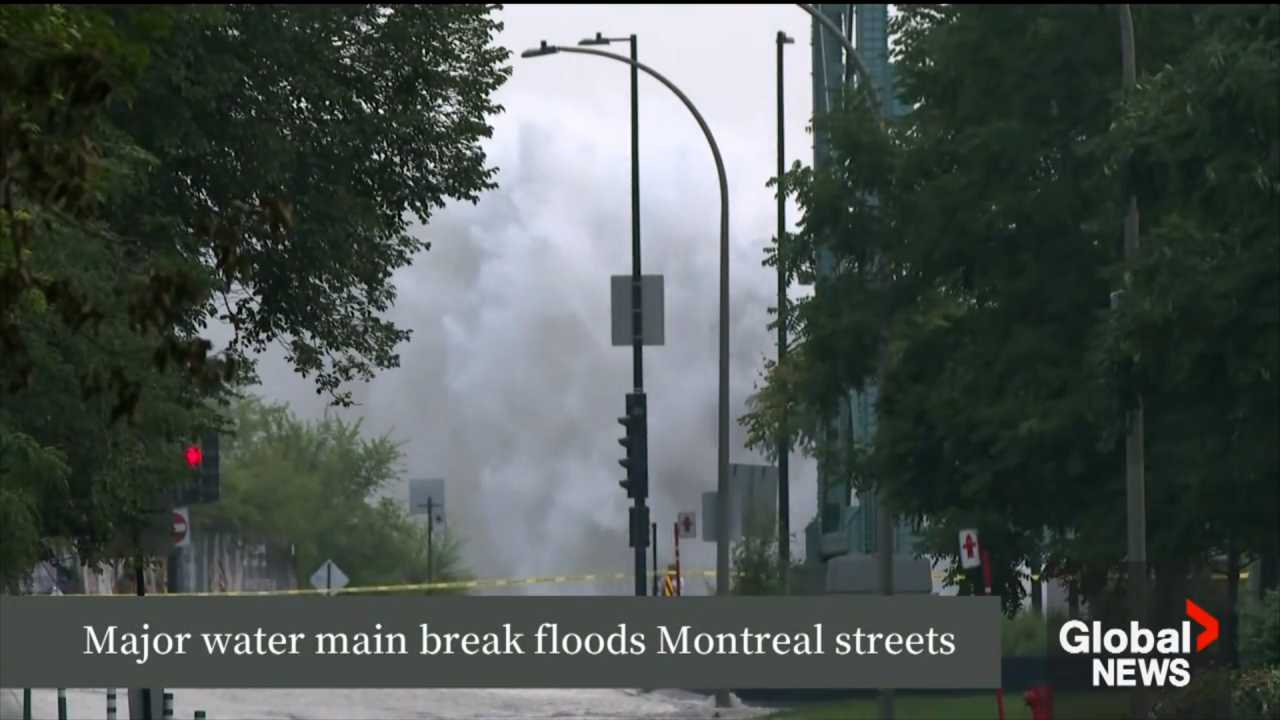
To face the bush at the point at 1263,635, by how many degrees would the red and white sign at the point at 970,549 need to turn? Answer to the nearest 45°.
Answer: approximately 90° to its left

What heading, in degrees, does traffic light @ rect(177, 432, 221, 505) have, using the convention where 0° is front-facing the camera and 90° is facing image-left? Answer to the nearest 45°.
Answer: approximately 45°

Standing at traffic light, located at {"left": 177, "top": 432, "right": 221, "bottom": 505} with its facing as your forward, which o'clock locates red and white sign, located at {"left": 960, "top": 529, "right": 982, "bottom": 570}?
The red and white sign is roughly at 8 o'clock from the traffic light.

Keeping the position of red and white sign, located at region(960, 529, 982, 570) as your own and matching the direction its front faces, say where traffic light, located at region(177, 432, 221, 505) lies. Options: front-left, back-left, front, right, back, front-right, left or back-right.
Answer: right

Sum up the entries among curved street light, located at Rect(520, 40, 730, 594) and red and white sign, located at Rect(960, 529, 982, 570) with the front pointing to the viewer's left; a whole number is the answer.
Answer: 1

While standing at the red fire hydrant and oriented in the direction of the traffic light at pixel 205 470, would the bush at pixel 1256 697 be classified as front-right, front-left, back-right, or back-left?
back-right

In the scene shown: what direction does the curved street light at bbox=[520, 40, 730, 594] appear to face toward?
to the viewer's left
